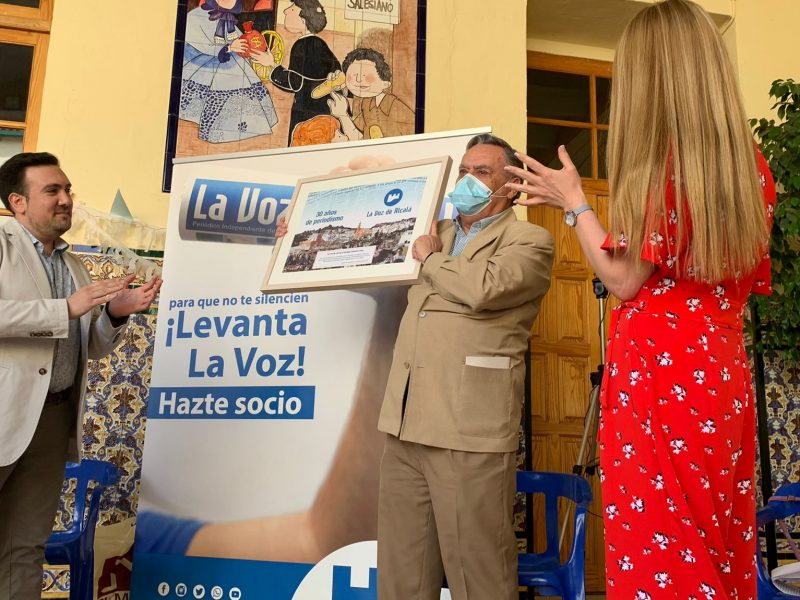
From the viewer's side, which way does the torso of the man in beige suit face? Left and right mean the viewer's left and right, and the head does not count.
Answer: facing the viewer and to the left of the viewer

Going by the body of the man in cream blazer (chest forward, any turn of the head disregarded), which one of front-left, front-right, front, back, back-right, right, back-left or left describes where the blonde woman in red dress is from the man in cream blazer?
front

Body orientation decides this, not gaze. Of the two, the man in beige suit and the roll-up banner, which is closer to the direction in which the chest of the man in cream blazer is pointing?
the man in beige suit

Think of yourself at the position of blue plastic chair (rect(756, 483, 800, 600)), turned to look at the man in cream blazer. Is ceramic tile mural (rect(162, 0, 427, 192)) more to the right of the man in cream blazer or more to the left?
right

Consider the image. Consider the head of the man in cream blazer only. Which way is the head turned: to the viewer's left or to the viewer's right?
to the viewer's right

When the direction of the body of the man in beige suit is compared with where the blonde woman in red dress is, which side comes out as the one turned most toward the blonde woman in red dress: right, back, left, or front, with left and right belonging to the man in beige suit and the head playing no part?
left

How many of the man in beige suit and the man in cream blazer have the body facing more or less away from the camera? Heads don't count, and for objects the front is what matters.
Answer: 0

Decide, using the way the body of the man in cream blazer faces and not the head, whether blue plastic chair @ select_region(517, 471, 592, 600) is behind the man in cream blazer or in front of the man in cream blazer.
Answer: in front

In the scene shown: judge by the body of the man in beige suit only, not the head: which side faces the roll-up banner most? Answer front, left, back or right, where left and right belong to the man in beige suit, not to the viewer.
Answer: right

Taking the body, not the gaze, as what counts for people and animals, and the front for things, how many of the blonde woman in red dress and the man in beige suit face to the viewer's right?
0

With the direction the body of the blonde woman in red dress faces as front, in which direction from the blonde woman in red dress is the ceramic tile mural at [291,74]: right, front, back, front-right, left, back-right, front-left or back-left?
front

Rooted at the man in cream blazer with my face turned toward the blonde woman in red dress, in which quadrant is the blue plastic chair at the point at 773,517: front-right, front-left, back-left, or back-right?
front-left
